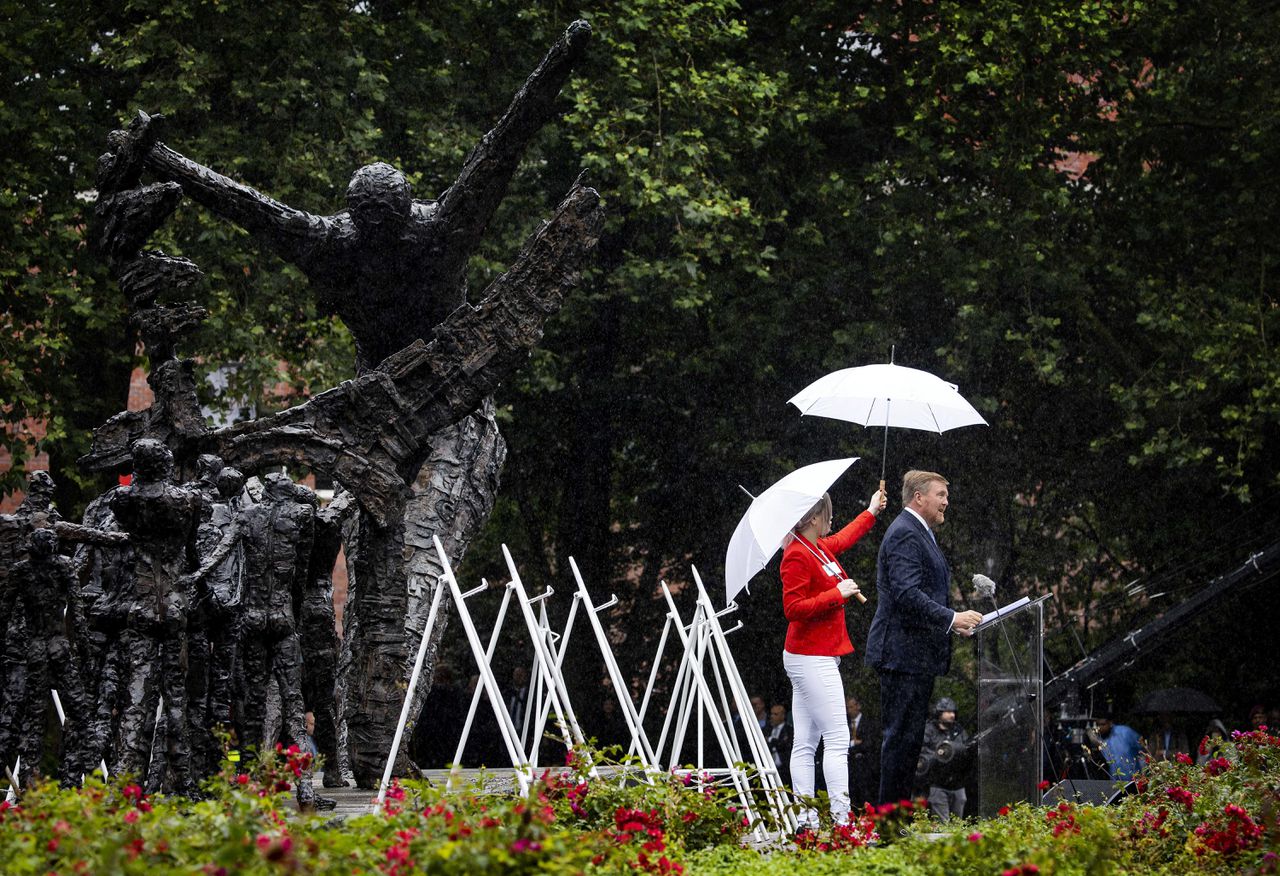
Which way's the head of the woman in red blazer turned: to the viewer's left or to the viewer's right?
to the viewer's right

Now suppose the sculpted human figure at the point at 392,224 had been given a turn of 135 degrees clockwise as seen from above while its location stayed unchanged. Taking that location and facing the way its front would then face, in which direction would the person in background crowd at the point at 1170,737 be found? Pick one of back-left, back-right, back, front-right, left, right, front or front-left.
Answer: right

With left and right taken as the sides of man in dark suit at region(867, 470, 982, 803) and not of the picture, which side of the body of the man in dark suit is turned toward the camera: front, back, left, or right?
right

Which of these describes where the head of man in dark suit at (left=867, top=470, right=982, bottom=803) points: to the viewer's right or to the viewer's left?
to the viewer's right
